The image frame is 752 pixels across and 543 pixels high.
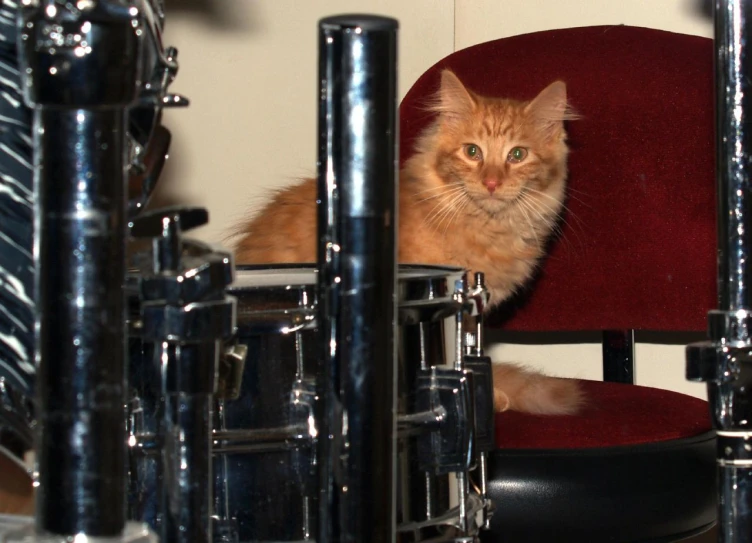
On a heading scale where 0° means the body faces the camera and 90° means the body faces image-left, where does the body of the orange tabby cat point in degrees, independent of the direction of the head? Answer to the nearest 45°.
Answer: approximately 315°

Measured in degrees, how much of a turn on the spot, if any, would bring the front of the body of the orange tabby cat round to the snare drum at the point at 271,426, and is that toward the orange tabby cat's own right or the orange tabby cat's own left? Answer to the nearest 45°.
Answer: approximately 45° to the orange tabby cat's own right

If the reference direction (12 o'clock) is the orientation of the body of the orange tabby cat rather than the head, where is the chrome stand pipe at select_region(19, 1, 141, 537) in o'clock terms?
The chrome stand pipe is roughly at 2 o'clock from the orange tabby cat.

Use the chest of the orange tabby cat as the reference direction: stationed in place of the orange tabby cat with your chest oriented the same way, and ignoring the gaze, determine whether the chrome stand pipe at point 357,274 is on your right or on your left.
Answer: on your right
